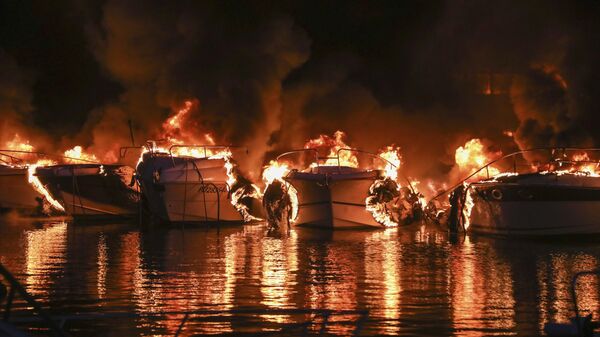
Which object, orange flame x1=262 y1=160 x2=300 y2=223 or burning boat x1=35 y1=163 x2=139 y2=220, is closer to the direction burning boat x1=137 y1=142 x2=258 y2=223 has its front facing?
the burning boat

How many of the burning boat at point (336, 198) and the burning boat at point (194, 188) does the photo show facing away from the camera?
0

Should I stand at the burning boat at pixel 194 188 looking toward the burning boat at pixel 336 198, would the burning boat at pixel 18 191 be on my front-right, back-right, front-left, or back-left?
back-left
